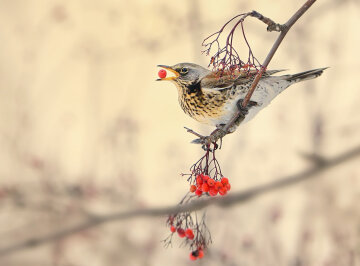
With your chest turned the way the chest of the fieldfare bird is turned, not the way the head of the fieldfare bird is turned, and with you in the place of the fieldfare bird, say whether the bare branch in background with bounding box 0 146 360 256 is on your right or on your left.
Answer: on your right

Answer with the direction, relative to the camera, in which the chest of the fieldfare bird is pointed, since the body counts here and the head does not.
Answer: to the viewer's left
